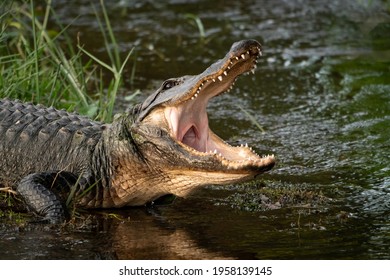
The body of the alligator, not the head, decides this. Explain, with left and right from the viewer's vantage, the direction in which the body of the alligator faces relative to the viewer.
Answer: facing to the right of the viewer
